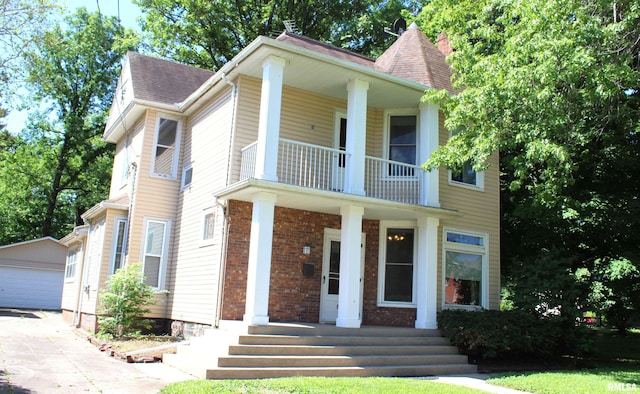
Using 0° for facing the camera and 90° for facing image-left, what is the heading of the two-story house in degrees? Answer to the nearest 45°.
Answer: approximately 315°

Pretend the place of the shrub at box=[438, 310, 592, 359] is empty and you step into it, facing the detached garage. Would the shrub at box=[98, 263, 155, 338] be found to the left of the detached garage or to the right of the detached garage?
left

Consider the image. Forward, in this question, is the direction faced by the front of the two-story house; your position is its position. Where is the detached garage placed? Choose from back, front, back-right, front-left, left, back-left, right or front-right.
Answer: back

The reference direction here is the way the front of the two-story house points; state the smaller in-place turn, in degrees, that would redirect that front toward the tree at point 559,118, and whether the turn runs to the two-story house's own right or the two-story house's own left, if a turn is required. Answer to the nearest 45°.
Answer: approximately 45° to the two-story house's own left

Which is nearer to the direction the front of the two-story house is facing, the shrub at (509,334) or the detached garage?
the shrub

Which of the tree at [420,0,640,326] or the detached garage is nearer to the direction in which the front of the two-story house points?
the tree

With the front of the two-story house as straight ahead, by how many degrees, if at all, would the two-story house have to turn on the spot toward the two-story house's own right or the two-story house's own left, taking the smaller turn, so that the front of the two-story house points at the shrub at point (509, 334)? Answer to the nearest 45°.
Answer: approximately 45° to the two-story house's own left

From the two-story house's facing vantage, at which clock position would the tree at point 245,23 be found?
The tree is roughly at 7 o'clock from the two-story house.
